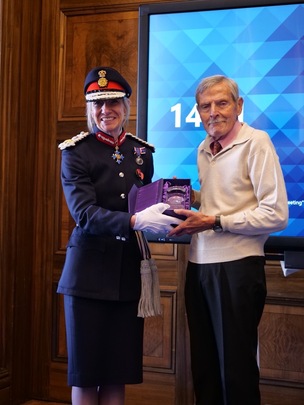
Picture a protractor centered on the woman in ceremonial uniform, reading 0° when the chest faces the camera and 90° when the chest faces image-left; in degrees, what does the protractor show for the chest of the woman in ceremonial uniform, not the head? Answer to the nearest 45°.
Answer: approximately 315°
